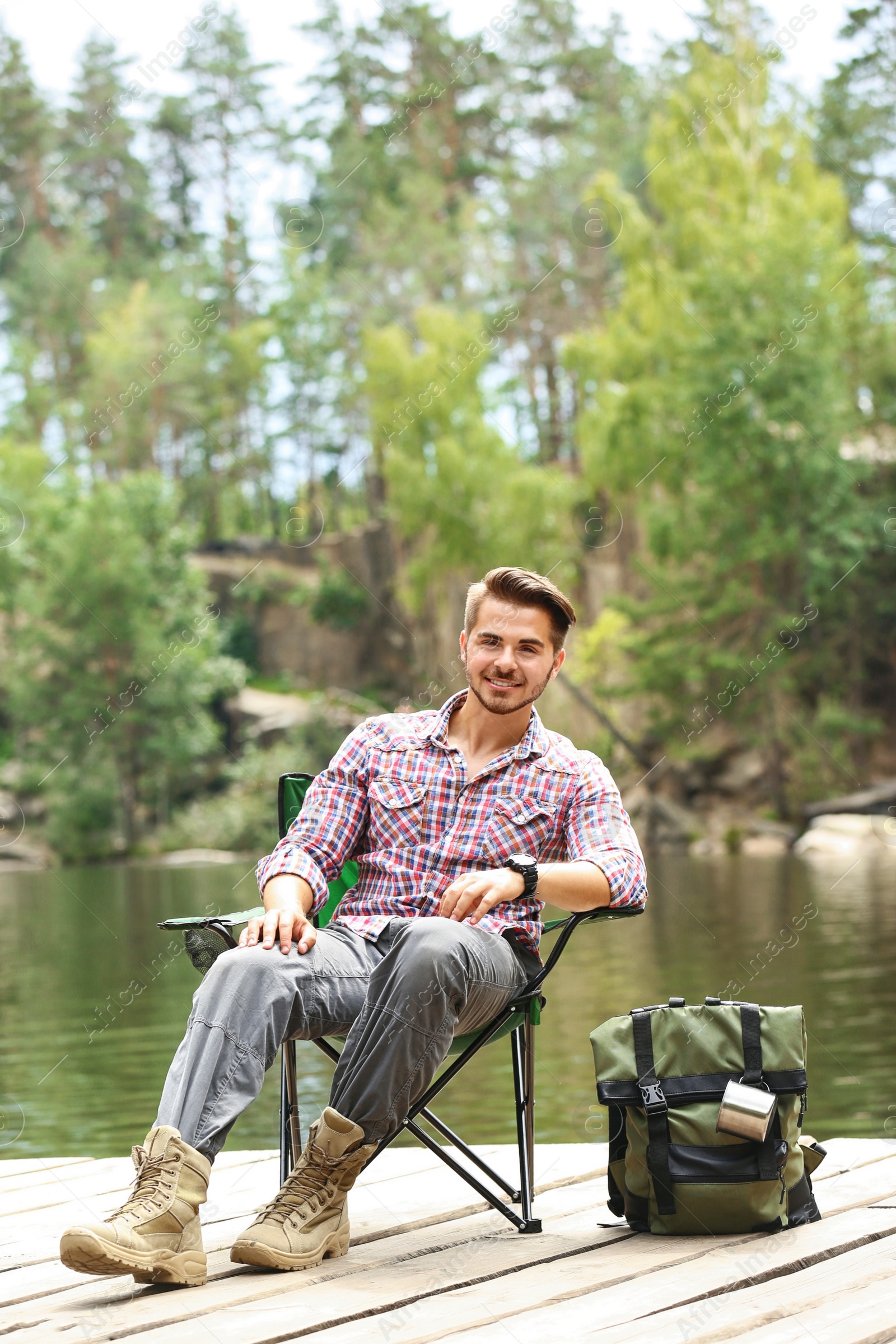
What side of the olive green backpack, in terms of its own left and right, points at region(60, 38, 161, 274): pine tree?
back

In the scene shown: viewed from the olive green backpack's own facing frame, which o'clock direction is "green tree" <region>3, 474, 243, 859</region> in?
The green tree is roughly at 5 o'clock from the olive green backpack.

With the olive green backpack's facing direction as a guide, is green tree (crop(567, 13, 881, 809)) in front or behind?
behind

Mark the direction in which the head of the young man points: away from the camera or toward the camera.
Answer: toward the camera

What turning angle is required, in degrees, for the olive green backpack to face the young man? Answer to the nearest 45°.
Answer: approximately 90° to its right

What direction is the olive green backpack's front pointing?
toward the camera

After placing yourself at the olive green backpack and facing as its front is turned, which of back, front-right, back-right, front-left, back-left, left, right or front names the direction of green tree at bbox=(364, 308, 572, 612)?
back

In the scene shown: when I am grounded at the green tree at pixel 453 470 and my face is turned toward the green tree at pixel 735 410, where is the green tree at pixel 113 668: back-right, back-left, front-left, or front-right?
back-right
